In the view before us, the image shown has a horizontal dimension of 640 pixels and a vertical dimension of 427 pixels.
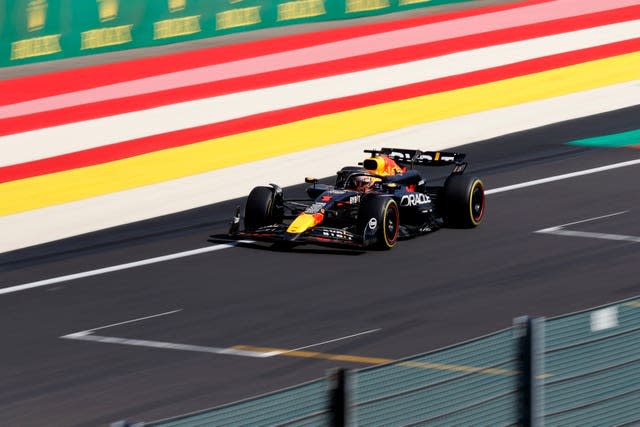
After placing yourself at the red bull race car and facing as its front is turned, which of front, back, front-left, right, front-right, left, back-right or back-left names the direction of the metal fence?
front-left

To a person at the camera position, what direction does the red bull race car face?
facing the viewer and to the left of the viewer
